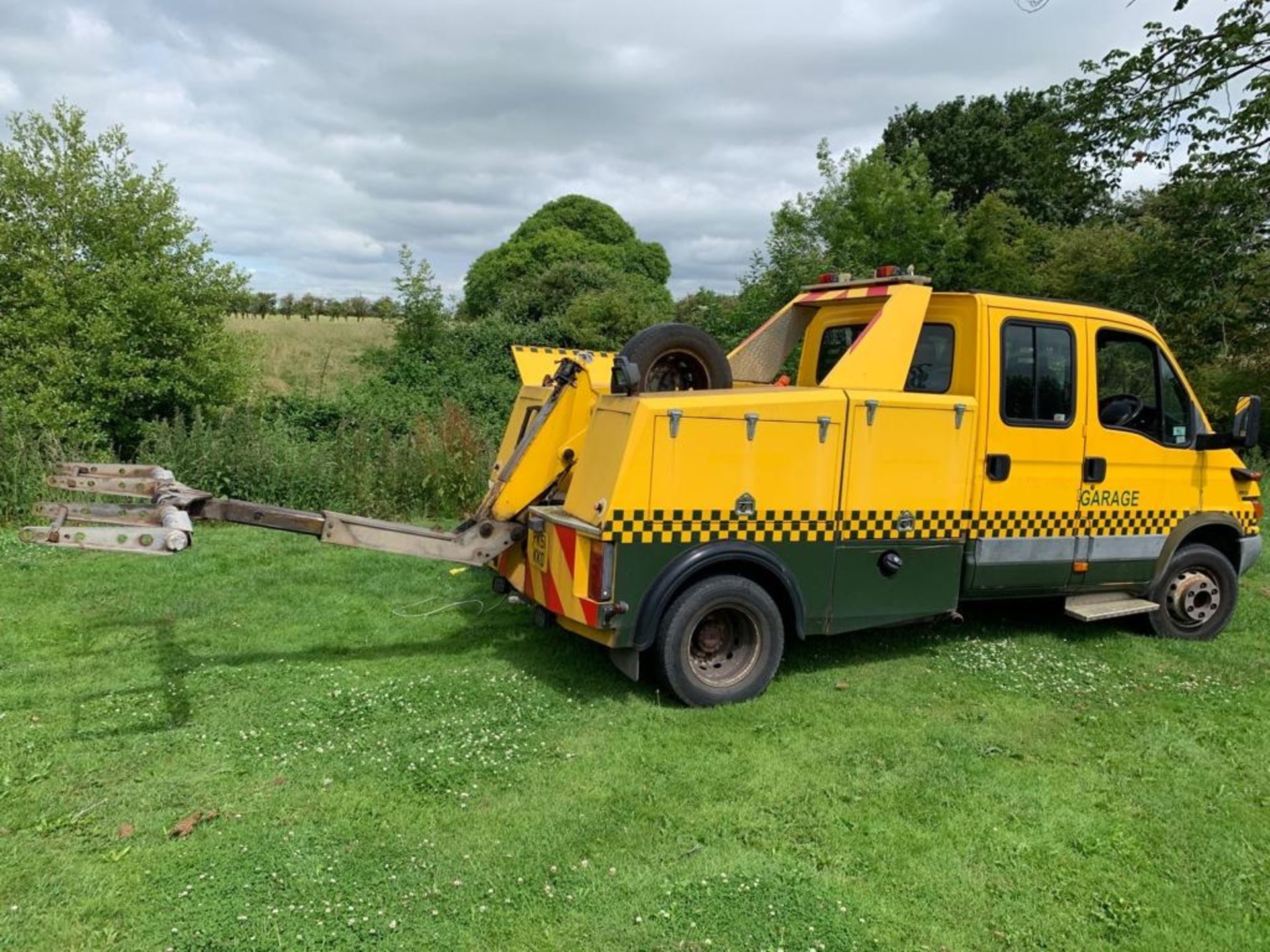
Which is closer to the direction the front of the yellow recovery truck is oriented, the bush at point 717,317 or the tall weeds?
the bush

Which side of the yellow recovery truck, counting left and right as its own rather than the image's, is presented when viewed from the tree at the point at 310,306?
left

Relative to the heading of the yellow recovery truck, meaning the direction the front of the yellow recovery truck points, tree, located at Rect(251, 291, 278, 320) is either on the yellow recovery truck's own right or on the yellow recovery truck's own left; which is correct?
on the yellow recovery truck's own left

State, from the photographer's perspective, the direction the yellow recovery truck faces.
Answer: facing away from the viewer and to the right of the viewer

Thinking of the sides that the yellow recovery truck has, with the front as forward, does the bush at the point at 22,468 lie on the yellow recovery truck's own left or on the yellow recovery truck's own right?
on the yellow recovery truck's own left

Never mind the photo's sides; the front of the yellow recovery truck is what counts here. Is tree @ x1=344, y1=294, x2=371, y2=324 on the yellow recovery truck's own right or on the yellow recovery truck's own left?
on the yellow recovery truck's own left

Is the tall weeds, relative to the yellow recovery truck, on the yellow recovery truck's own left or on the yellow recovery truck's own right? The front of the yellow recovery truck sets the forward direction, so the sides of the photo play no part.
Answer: on the yellow recovery truck's own left

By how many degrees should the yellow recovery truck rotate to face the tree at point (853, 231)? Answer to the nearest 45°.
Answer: approximately 45° to its left

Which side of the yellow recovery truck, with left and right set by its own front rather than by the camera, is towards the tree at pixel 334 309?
left
